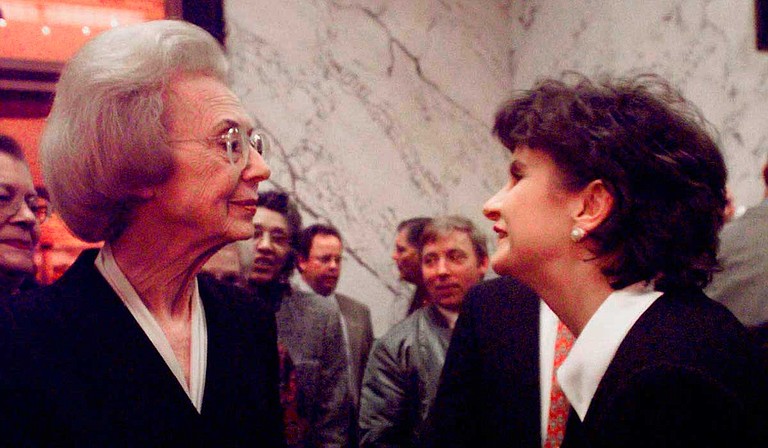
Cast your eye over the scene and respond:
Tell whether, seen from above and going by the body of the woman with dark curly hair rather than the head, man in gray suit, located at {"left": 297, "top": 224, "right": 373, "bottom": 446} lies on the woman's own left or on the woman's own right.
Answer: on the woman's own right

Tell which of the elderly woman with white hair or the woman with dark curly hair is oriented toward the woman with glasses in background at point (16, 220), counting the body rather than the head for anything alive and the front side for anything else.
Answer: the woman with dark curly hair

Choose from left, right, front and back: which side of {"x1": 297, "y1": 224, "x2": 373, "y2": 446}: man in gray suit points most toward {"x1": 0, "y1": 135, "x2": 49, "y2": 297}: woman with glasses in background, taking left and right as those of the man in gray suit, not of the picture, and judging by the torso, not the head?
right

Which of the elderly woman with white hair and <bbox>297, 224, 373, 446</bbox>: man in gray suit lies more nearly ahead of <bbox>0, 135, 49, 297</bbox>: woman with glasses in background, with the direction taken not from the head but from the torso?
the elderly woman with white hair

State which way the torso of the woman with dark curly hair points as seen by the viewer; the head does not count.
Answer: to the viewer's left

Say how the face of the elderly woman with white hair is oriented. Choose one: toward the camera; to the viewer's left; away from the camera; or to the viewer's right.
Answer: to the viewer's right

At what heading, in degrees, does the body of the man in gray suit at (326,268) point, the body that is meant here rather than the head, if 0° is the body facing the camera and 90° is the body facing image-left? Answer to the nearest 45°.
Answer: approximately 315°

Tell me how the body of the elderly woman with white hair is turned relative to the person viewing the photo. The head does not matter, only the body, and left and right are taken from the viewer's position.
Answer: facing the viewer and to the right of the viewer

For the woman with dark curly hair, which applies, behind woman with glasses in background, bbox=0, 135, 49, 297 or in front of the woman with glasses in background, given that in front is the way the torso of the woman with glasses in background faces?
in front
